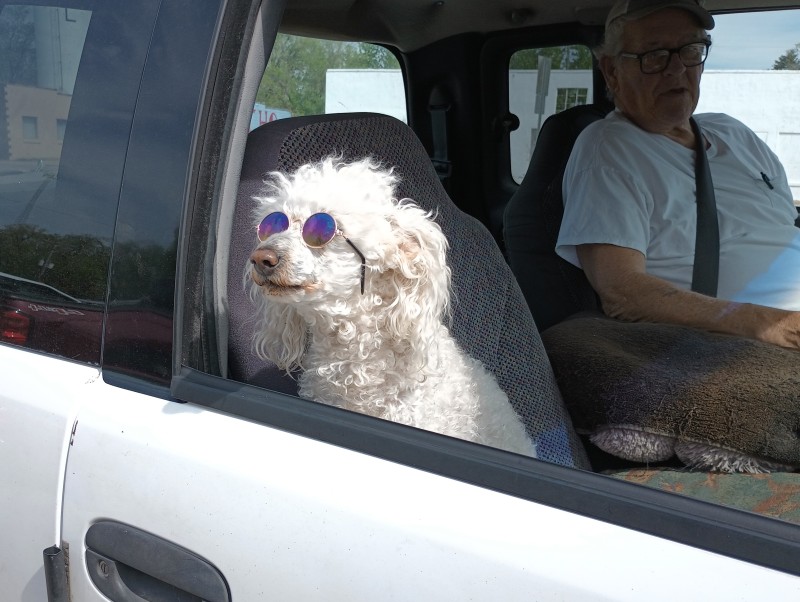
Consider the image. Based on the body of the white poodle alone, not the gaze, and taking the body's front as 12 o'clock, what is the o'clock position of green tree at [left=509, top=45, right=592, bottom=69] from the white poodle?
The green tree is roughly at 5 o'clock from the white poodle.

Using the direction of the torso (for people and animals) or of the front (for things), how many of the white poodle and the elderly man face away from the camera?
0

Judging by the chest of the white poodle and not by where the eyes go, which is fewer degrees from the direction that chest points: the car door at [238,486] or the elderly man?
the car door

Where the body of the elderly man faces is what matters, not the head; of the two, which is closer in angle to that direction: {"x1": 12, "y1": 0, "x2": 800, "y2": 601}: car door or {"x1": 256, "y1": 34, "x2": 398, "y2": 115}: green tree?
the car door
